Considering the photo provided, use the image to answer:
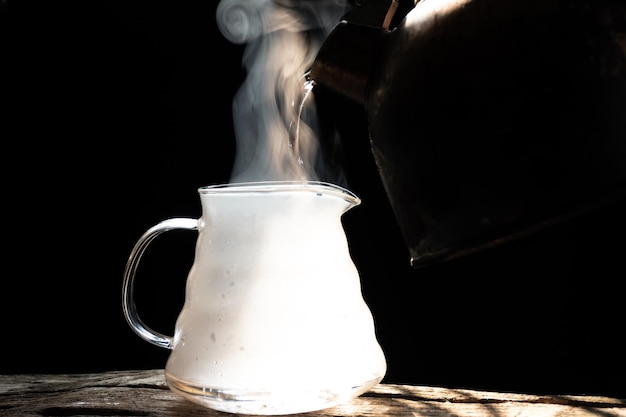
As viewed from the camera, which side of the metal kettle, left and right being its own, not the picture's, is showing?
left
